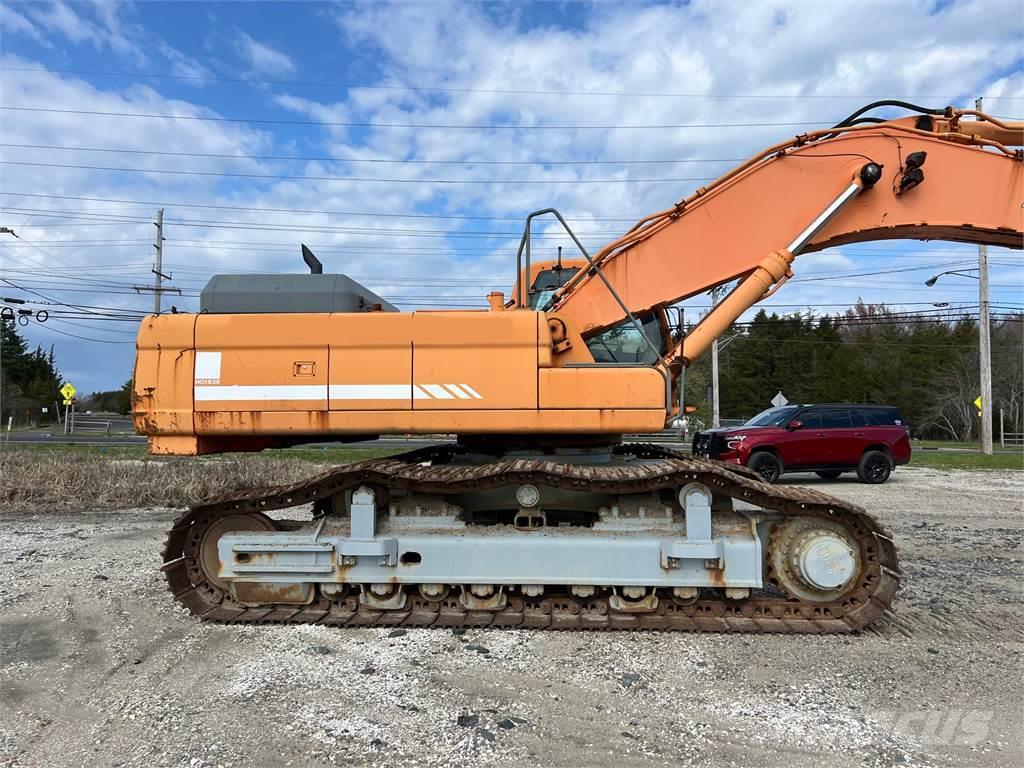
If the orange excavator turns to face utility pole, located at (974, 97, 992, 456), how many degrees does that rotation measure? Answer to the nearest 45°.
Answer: approximately 45° to its left

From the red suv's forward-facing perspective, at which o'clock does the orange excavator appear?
The orange excavator is roughly at 11 o'clock from the red suv.

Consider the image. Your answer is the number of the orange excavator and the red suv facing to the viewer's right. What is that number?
1

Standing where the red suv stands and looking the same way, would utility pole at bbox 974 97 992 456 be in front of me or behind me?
behind

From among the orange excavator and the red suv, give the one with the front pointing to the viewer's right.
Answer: the orange excavator

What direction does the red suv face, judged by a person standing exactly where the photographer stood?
facing the viewer and to the left of the viewer

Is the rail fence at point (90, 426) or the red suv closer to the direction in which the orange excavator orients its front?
the red suv

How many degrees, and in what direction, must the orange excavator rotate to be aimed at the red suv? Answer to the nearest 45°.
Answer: approximately 45° to its left

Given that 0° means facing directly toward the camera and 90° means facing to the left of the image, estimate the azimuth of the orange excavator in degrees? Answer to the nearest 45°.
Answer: approximately 270°

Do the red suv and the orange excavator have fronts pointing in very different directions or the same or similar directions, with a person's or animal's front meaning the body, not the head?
very different directions

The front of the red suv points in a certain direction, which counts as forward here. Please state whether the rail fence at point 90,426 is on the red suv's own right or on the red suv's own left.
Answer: on the red suv's own right
